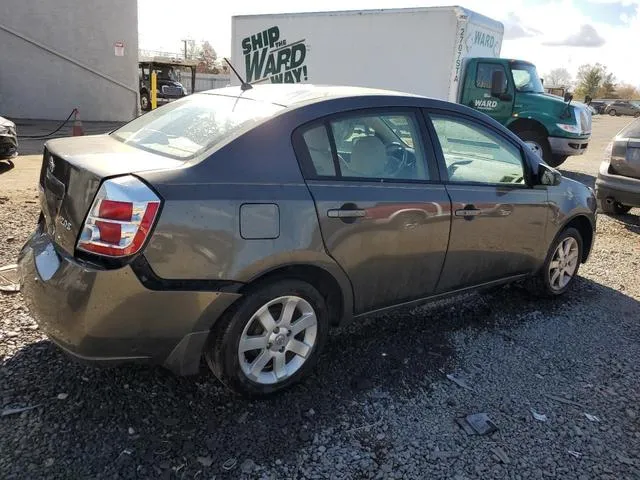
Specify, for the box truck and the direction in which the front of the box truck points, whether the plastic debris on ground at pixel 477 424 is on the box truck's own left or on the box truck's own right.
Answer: on the box truck's own right

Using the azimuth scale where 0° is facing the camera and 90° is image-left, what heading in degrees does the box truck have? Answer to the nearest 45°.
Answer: approximately 315°

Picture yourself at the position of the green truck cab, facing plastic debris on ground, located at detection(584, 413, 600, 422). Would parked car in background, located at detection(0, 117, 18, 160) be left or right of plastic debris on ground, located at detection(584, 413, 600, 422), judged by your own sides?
right

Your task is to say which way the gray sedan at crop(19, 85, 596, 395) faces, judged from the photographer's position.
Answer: facing away from the viewer and to the right of the viewer

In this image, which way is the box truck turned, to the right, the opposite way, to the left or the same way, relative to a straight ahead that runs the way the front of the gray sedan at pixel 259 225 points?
to the right

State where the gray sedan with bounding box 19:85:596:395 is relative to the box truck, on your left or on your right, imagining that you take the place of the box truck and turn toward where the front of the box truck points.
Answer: on your right

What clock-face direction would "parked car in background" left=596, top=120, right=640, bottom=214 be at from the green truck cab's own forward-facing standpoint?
The parked car in background is roughly at 1 o'clock from the green truck cab.

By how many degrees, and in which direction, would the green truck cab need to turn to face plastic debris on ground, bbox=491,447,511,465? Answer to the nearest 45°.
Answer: approximately 45° to its right

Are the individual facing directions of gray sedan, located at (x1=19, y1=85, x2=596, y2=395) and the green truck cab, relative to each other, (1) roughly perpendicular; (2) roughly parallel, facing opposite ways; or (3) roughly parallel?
roughly perpendicular

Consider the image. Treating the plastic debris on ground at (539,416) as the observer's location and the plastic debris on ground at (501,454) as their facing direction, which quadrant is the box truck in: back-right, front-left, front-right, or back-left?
back-right

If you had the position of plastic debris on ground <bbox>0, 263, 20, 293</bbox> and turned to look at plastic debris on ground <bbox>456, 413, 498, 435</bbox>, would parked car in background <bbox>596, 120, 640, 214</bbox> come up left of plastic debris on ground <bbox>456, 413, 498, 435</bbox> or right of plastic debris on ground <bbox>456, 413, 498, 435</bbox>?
left
